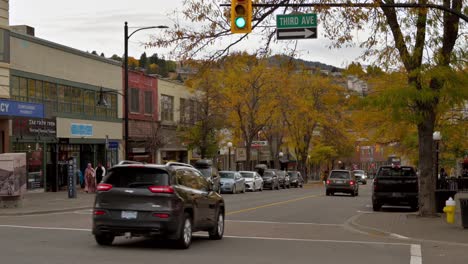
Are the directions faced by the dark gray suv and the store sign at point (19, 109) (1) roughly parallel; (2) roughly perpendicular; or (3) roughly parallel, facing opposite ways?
roughly perpendicular

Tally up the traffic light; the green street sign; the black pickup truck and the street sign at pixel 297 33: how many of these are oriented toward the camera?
3

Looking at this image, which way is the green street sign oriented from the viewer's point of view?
toward the camera

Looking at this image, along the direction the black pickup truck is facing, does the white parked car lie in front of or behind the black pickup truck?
in front

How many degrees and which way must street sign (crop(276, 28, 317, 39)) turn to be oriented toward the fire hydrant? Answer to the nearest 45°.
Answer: approximately 135° to its left

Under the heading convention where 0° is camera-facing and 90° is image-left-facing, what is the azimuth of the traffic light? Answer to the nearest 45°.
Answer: approximately 0°

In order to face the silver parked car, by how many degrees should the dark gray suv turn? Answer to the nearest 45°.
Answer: approximately 45° to its left

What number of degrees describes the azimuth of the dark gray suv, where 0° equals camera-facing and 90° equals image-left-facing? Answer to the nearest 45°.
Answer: approximately 225°

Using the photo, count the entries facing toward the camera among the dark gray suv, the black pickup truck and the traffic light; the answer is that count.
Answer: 1

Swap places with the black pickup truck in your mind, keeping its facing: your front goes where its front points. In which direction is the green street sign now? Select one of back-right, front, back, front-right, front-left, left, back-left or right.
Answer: back

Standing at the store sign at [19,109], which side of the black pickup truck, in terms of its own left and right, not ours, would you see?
left

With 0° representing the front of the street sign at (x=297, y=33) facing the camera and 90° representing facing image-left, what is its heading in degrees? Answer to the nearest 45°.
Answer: approximately 0°

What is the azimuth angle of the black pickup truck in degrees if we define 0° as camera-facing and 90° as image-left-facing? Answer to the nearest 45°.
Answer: approximately 180°

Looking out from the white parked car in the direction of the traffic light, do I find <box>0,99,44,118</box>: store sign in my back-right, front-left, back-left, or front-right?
front-right

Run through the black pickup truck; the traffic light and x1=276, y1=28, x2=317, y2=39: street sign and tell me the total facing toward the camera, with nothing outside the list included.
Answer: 2

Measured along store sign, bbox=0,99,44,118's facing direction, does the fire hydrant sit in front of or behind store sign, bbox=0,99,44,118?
in front
